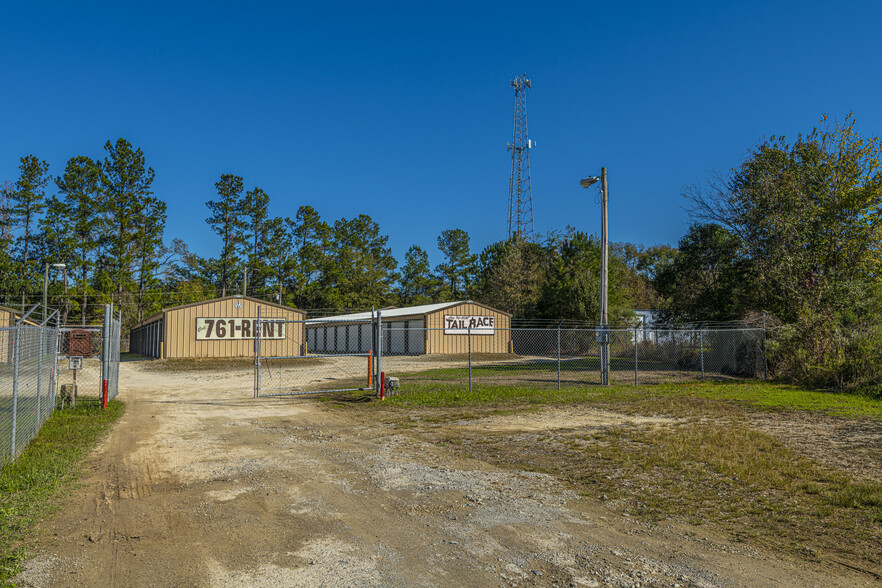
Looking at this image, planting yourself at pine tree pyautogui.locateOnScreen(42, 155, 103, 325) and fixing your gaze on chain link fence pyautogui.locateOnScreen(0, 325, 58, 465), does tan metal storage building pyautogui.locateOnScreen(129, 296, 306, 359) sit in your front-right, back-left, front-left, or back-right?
front-left

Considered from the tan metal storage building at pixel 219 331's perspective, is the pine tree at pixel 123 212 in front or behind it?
behind

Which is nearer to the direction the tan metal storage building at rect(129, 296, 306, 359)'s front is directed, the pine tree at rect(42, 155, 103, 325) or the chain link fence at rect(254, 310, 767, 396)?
the chain link fence

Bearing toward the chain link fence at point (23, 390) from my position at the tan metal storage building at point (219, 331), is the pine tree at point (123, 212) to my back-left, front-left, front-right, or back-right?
back-right

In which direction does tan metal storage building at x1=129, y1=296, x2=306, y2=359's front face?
toward the camera

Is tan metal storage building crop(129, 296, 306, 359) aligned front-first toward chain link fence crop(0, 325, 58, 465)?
yes

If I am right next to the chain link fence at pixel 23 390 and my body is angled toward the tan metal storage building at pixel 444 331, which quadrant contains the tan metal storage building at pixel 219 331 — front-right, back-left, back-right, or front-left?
front-left

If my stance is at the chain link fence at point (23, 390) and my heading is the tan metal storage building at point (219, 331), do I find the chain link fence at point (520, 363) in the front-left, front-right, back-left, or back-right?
front-right

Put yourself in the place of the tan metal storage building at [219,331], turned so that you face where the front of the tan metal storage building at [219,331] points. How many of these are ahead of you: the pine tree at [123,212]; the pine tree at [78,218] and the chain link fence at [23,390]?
1

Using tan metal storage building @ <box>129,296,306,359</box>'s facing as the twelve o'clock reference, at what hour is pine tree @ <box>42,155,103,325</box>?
The pine tree is roughly at 5 o'clock from the tan metal storage building.
